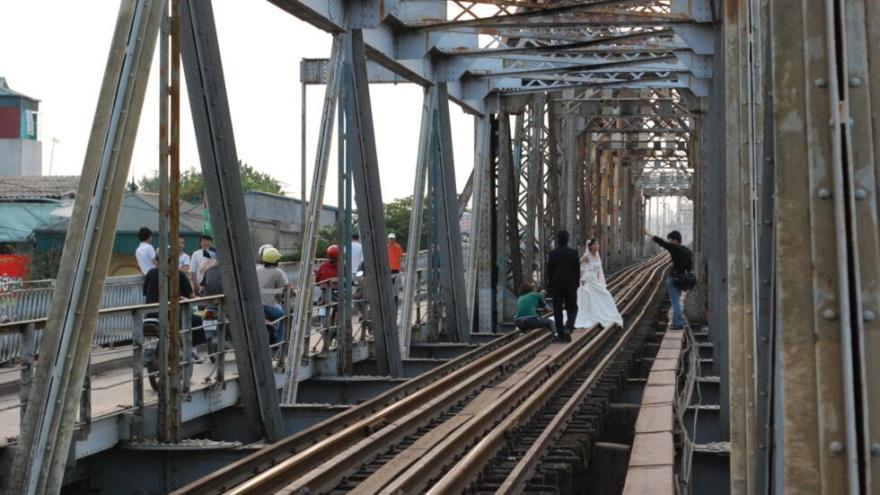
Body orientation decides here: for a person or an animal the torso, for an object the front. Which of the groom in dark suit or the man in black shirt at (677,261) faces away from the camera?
the groom in dark suit

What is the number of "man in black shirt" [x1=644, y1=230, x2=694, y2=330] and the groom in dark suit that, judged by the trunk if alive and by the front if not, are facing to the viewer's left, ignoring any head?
1

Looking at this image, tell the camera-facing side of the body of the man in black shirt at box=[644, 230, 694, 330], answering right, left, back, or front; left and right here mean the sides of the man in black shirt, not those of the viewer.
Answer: left

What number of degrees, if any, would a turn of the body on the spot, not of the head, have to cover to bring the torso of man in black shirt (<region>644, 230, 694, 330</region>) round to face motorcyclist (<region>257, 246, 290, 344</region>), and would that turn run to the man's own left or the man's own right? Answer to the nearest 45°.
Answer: approximately 45° to the man's own left

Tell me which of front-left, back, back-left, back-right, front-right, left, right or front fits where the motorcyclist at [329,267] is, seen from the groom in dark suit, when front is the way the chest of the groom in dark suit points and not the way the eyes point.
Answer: left

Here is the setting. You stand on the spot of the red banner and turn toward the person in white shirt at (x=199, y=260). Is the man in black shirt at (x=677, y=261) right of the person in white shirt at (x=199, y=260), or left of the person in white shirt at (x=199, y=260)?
left

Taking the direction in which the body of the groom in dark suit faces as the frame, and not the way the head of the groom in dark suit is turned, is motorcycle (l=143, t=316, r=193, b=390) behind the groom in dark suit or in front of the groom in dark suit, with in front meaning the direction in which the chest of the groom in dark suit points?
behind

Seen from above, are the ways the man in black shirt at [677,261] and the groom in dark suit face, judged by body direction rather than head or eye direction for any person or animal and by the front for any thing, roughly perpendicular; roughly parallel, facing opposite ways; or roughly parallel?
roughly perpendicular

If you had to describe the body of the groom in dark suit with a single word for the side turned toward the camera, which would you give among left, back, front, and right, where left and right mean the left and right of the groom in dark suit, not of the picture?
back
